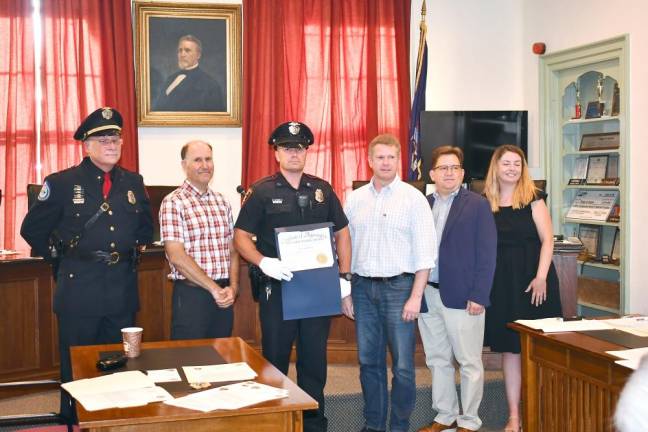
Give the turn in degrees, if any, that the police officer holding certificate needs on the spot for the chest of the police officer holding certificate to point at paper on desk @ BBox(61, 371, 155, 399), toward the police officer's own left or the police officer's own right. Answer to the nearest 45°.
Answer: approximately 45° to the police officer's own right

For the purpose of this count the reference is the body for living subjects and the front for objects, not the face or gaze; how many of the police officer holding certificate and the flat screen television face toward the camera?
2

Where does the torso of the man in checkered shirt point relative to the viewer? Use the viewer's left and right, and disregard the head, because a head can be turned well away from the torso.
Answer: facing the viewer and to the right of the viewer

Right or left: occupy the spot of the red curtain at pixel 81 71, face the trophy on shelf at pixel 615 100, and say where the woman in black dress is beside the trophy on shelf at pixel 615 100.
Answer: right

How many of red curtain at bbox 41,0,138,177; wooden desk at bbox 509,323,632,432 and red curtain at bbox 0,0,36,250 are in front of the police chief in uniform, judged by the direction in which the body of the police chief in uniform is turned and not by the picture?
1

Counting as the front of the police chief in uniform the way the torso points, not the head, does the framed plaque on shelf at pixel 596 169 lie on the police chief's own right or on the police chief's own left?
on the police chief's own left

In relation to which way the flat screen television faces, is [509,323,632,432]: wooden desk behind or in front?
in front

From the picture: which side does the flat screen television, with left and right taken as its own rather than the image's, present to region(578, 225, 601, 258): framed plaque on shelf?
left

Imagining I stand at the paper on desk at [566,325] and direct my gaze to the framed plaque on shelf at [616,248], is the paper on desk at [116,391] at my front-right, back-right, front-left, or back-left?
back-left

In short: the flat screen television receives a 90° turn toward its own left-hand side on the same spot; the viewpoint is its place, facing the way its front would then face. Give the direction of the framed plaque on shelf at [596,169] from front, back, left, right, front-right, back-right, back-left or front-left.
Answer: front

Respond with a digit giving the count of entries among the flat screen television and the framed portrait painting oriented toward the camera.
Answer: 2

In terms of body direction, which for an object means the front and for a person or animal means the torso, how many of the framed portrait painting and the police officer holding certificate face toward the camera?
2

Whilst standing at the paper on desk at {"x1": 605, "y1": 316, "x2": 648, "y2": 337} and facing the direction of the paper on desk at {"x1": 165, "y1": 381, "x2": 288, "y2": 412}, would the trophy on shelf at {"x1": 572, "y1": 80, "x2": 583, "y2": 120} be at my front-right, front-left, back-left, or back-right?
back-right
